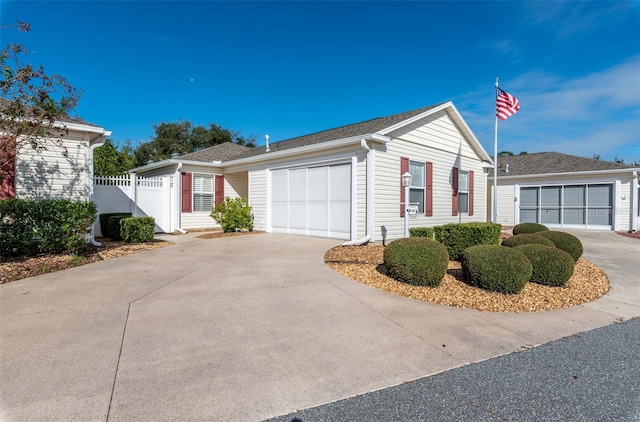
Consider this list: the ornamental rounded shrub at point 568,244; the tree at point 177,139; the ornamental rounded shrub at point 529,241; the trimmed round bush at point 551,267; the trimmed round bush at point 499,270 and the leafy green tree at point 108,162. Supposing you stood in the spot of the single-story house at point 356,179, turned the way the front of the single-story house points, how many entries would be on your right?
2

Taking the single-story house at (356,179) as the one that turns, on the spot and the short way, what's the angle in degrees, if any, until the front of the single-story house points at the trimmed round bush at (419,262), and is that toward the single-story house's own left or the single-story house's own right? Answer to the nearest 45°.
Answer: approximately 45° to the single-story house's own left

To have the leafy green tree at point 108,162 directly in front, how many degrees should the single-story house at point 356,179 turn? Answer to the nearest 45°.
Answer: approximately 90° to its right

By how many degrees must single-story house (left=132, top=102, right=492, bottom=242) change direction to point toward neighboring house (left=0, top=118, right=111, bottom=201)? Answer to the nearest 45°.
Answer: approximately 45° to its right

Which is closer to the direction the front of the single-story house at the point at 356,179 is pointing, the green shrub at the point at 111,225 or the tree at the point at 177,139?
the green shrub

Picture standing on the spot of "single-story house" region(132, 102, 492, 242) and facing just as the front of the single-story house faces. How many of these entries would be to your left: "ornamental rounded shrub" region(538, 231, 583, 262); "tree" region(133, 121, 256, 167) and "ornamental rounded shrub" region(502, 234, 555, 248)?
2

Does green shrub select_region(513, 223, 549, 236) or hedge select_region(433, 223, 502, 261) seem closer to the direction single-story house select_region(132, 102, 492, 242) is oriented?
the hedge

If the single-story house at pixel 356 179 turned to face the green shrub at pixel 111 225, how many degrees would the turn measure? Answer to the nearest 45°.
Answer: approximately 45° to its right

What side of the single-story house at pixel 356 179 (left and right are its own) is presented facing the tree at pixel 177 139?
right

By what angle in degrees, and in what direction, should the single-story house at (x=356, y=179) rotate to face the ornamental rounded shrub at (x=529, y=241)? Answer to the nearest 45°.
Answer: approximately 90° to its left

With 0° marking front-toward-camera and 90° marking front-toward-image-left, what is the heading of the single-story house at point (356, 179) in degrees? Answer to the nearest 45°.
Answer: approximately 45°

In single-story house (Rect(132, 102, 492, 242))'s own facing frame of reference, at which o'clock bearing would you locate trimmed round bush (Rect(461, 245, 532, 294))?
The trimmed round bush is roughly at 10 o'clock from the single-story house.

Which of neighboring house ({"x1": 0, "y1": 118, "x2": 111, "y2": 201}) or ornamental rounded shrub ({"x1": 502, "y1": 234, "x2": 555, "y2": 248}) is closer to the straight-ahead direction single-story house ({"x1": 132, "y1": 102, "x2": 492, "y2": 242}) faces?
the neighboring house
